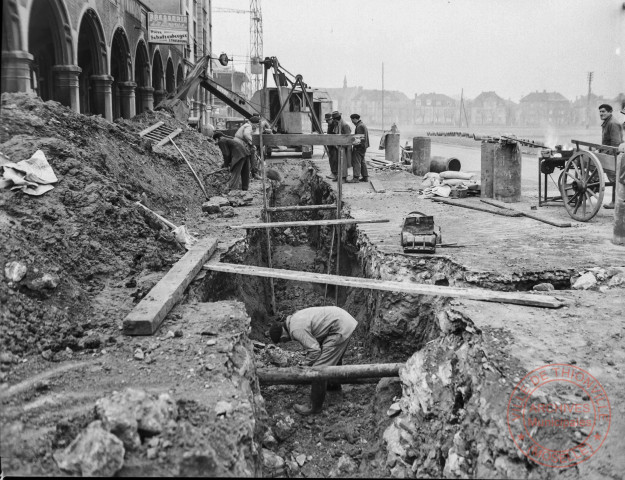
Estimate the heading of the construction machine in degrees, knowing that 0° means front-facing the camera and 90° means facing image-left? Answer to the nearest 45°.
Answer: approximately 90°

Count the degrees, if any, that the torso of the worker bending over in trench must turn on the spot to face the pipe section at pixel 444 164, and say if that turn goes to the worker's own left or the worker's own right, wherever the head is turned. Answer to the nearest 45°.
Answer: approximately 90° to the worker's own right

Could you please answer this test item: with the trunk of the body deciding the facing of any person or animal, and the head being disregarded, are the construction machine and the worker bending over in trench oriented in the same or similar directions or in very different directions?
same or similar directions

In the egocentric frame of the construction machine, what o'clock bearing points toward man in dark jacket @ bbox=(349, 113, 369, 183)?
The man in dark jacket is roughly at 8 o'clock from the construction machine.

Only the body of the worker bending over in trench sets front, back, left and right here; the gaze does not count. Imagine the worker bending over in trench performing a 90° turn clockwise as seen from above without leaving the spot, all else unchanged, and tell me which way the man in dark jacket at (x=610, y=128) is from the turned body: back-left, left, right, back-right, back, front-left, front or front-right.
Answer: front-right

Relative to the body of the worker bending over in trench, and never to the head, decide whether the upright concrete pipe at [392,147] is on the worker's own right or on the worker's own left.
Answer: on the worker's own right

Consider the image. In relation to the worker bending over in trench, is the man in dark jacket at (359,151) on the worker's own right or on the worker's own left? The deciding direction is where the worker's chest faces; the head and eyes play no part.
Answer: on the worker's own right

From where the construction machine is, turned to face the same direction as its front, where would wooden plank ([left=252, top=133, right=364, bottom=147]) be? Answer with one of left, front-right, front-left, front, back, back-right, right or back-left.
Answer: left

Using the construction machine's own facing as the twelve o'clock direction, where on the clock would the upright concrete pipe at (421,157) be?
The upright concrete pipe is roughly at 7 o'clock from the construction machine.

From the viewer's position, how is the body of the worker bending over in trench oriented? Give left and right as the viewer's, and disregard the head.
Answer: facing to the left of the viewer
